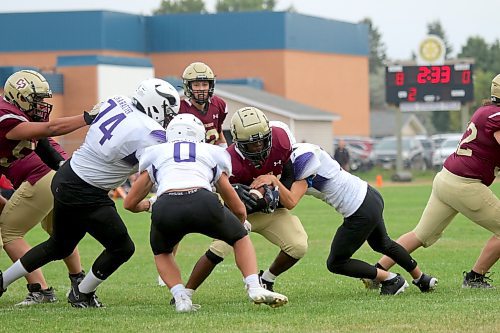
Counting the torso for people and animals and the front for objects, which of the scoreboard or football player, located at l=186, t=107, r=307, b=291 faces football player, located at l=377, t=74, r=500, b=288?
the scoreboard

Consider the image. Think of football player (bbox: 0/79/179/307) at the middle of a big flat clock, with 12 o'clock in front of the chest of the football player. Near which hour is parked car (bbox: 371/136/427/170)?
The parked car is roughly at 11 o'clock from the football player.

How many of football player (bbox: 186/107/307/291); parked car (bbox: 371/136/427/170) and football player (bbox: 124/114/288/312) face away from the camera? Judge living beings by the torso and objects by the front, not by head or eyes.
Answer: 1

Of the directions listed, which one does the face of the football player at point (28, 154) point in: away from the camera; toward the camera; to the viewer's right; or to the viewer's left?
to the viewer's right

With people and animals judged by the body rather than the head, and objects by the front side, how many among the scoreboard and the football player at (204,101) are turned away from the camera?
0

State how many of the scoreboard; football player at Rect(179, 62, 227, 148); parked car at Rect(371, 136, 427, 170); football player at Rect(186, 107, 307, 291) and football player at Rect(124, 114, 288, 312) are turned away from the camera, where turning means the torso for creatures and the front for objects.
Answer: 1

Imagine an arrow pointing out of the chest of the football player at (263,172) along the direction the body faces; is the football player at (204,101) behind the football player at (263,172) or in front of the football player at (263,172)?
behind

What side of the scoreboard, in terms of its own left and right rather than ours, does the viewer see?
front

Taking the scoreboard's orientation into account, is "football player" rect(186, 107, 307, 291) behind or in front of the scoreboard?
in front

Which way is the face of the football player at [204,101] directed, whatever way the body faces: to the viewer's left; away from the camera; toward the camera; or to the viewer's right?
toward the camera

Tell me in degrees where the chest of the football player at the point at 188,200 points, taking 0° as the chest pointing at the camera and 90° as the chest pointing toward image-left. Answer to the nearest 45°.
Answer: approximately 180°

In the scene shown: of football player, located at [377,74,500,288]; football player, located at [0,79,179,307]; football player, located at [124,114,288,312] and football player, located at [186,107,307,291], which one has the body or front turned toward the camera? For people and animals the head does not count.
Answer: football player, located at [186,107,307,291]
